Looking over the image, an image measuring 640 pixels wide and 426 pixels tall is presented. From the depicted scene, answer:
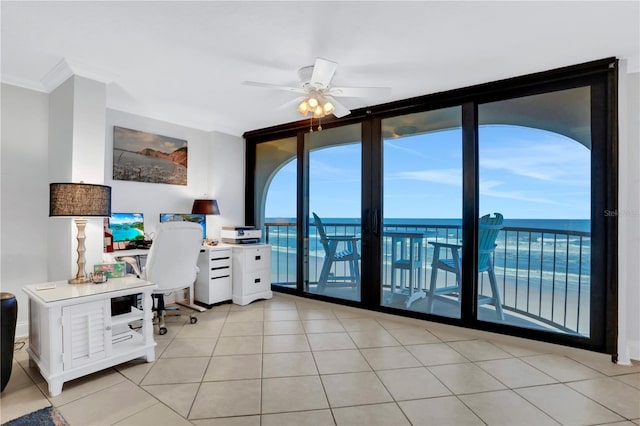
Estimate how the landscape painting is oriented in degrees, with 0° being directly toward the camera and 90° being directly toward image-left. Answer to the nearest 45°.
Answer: approximately 315°

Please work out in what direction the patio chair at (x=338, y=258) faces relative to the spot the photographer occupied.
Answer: facing to the right of the viewer

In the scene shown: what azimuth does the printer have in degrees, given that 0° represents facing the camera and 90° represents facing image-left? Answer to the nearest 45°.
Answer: approximately 315°

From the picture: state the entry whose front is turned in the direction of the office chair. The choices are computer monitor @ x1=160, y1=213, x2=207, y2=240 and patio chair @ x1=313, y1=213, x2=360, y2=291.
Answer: the computer monitor

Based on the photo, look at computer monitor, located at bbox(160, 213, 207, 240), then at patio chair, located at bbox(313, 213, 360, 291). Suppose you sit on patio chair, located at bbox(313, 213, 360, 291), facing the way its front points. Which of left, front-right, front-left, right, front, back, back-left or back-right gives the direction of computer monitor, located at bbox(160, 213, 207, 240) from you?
back

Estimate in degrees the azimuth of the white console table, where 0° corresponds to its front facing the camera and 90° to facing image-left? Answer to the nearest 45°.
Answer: approximately 315°

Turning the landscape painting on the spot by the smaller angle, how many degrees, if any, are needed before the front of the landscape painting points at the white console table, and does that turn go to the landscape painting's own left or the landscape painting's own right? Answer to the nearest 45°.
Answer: approximately 45° to the landscape painting's own right

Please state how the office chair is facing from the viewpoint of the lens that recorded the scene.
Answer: facing away from the viewer and to the left of the viewer

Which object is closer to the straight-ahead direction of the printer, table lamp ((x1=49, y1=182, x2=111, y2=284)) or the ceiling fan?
the ceiling fan
